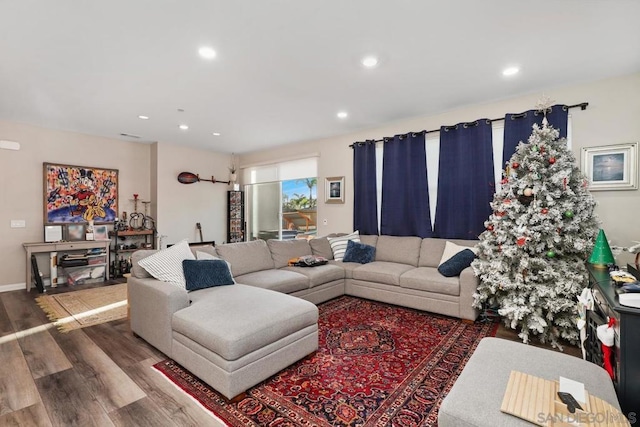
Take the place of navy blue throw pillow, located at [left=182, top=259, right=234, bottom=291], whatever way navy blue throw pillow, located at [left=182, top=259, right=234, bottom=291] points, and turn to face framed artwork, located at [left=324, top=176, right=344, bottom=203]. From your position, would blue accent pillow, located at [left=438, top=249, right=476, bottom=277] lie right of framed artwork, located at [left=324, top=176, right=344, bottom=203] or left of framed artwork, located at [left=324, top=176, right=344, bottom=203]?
right

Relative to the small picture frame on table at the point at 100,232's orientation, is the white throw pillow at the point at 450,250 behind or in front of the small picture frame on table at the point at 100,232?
in front

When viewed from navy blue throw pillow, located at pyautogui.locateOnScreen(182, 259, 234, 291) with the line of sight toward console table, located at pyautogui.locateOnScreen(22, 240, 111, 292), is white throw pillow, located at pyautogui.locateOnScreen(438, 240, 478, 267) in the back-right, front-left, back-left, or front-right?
back-right

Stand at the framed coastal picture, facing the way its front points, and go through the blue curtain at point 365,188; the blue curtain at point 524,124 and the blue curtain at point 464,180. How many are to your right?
3

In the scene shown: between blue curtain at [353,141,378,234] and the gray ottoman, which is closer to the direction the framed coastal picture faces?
the gray ottoman

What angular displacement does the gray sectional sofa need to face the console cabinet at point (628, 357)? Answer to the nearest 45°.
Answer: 0° — it already faces it

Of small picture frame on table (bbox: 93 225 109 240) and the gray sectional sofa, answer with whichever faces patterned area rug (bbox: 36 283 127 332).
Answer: the small picture frame on table
